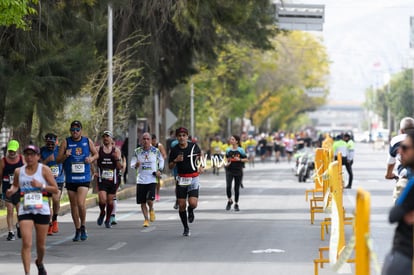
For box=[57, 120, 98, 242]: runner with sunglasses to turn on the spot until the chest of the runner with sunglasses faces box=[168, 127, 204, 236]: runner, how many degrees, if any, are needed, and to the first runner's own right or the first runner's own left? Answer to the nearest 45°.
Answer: approximately 90° to the first runner's own left

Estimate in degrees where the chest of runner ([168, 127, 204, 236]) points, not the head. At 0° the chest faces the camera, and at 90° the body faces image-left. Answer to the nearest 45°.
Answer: approximately 0°

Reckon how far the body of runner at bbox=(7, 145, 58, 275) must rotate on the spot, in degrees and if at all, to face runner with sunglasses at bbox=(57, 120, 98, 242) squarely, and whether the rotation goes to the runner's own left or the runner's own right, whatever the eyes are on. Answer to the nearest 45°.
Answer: approximately 180°

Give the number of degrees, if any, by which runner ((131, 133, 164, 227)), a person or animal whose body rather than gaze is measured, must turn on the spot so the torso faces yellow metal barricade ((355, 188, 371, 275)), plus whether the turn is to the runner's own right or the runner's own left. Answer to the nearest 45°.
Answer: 0° — they already face it

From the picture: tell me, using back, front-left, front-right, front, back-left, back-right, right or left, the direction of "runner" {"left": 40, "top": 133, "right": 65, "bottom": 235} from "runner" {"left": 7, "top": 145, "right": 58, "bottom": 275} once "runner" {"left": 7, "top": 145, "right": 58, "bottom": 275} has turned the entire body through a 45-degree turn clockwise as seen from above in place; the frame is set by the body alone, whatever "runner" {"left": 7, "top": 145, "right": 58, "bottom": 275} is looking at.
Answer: back-right

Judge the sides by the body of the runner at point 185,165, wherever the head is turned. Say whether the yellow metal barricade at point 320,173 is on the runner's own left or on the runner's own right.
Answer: on the runner's own left
